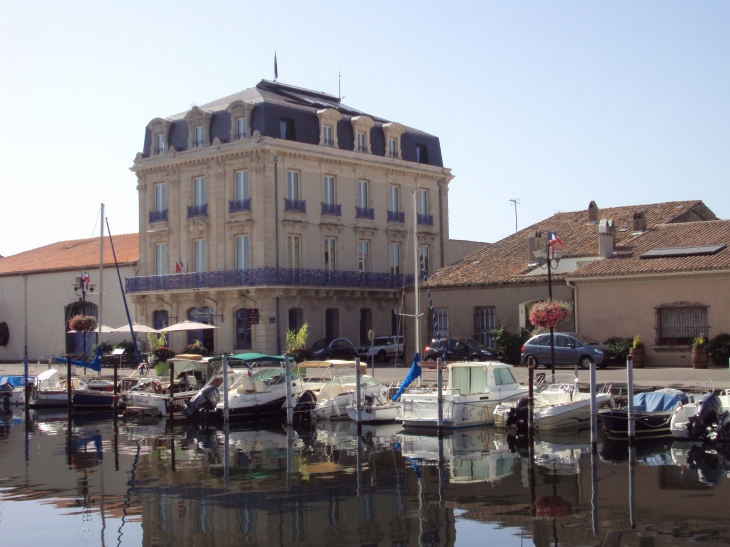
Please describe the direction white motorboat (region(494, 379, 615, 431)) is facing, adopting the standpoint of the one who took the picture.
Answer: facing away from the viewer and to the right of the viewer

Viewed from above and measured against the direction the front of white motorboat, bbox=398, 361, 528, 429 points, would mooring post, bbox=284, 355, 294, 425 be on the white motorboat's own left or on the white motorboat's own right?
on the white motorboat's own left

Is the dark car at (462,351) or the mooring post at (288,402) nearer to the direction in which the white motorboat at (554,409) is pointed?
the dark car

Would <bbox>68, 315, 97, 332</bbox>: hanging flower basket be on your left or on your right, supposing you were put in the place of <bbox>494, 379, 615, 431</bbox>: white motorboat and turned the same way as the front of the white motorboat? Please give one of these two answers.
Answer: on your left
